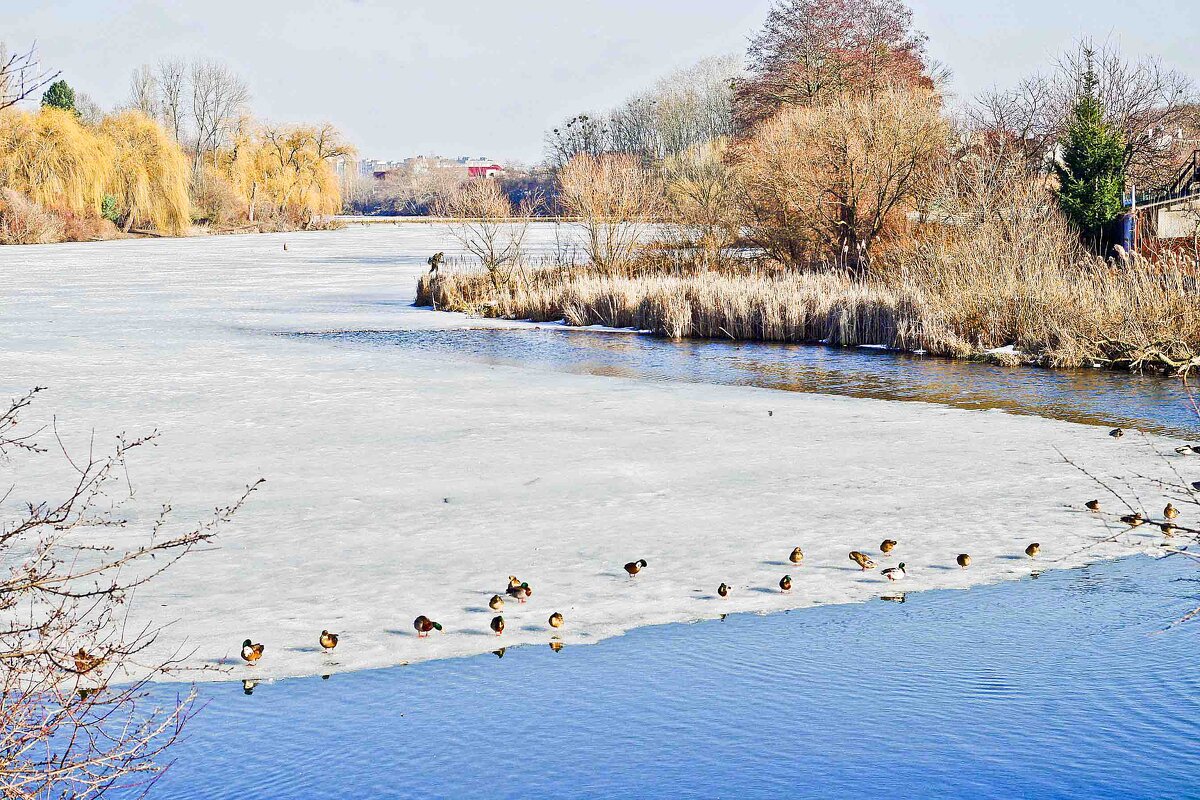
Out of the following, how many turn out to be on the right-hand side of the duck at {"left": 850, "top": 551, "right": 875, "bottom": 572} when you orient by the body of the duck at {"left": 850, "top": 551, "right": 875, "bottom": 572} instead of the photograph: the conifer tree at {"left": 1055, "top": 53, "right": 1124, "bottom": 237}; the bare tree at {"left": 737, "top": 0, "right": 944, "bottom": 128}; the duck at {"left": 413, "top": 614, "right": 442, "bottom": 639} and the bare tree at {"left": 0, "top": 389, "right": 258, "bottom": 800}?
2

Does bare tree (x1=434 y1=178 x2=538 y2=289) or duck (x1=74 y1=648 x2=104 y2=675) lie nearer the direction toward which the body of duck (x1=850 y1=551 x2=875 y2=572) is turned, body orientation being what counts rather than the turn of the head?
the duck
